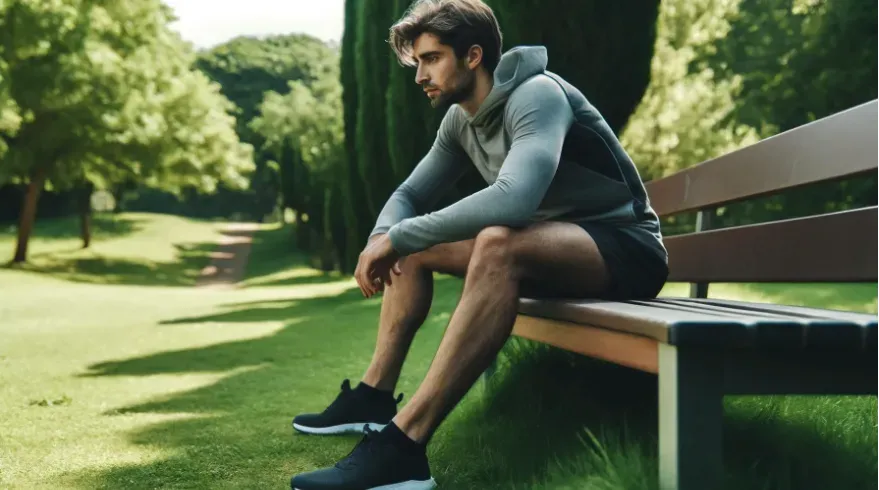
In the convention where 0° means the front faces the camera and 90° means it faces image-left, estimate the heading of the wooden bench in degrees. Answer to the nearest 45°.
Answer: approximately 45°

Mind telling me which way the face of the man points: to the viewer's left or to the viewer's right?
to the viewer's left

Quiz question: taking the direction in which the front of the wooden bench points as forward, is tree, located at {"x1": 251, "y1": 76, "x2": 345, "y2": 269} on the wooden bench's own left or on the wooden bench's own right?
on the wooden bench's own right

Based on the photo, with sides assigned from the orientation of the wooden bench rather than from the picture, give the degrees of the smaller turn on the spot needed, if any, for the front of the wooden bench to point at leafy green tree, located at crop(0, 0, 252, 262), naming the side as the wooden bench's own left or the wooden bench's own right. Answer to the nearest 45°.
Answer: approximately 90° to the wooden bench's own right

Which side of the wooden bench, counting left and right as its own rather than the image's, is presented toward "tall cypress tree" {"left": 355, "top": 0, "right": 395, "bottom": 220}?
right

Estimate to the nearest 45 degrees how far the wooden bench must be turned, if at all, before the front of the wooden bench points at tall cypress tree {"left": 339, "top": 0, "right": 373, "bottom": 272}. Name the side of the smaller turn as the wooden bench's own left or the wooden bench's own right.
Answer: approximately 90° to the wooden bench's own right

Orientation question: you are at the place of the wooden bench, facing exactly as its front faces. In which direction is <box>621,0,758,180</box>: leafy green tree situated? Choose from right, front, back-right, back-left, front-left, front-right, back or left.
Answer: back-right
